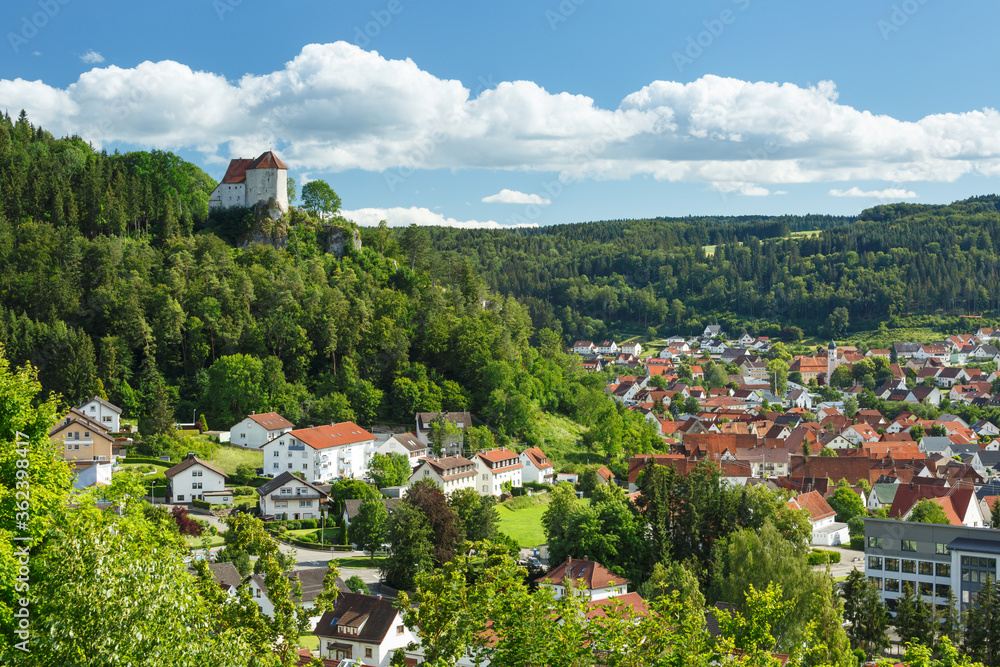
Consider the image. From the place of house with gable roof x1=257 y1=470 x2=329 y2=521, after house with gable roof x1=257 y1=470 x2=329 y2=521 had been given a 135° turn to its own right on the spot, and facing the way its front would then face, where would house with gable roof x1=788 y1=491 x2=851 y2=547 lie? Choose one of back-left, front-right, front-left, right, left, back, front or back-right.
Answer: back-right

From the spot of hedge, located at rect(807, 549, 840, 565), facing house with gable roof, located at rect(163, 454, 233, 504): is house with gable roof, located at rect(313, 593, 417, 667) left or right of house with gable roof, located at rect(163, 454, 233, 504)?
left

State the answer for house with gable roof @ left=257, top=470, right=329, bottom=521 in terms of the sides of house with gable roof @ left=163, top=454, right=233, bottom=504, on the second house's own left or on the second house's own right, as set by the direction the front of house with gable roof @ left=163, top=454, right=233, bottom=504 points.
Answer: on the second house's own left

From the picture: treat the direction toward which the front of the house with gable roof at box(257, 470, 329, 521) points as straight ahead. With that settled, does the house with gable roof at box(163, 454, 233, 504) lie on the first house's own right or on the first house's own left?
on the first house's own right

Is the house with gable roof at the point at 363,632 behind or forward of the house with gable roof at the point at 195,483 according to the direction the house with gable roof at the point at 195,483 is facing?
forward

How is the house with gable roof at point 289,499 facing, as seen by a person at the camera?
facing the viewer

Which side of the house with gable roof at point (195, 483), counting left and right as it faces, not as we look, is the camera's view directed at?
front

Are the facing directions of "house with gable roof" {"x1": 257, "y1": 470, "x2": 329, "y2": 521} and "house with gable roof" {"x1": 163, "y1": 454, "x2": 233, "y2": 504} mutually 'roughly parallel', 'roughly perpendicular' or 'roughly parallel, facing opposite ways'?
roughly parallel

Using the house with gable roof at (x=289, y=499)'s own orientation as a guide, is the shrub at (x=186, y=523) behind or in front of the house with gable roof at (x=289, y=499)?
in front

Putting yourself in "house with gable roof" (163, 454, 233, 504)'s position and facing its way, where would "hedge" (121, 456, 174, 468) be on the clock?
The hedge is roughly at 5 o'clock from the house with gable roof.

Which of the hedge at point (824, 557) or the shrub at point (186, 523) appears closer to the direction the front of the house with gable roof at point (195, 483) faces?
the shrub

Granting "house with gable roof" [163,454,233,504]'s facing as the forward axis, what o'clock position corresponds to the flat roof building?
The flat roof building is roughly at 10 o'clock from the house with gable roof.

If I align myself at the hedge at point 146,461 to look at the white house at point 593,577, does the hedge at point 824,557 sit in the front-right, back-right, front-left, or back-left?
front-left

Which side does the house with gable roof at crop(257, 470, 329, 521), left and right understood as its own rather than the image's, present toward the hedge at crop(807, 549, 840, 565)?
left

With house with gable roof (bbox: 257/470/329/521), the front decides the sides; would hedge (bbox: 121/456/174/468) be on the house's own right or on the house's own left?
on the house's own right

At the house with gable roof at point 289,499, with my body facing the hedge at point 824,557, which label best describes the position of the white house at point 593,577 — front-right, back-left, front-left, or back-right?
front-right

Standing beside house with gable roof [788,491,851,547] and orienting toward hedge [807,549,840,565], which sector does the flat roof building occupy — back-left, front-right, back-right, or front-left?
front-left

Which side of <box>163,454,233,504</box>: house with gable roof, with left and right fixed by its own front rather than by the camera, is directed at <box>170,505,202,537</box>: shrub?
front

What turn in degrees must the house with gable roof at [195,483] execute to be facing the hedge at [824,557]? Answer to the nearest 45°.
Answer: approximately 45° to its left
